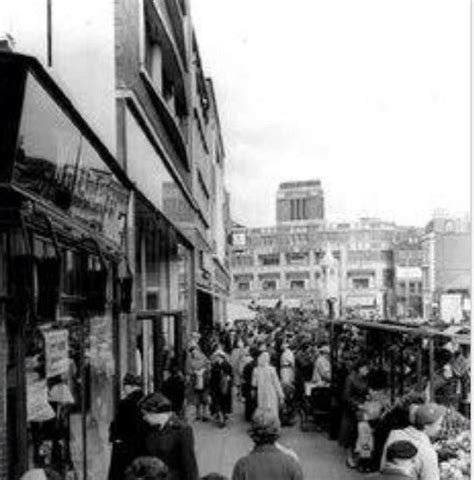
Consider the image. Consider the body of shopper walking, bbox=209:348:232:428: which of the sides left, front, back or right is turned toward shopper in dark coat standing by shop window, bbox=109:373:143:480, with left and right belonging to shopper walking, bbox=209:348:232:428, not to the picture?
front

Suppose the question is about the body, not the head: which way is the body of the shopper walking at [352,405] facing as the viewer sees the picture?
to the viewer's right

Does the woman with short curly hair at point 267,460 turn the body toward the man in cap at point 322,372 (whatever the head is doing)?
yes

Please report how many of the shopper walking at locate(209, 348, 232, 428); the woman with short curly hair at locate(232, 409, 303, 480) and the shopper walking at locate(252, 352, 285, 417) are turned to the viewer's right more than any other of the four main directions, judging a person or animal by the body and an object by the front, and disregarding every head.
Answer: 0

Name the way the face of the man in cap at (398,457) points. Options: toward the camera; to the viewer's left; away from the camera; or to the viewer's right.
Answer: away from the camera

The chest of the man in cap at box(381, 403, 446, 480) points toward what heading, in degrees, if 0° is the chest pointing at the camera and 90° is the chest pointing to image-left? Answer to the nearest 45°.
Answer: approximately 225°

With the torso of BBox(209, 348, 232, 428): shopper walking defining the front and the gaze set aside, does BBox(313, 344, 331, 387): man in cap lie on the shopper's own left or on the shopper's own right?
on the shopper's own left

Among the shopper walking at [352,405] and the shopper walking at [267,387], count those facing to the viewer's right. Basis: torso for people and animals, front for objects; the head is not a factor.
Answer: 1

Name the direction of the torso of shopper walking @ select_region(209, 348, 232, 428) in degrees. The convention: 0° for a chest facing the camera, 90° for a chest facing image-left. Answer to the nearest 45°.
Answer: approximately 0°

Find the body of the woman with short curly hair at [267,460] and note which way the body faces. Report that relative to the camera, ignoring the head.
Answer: away from the camera

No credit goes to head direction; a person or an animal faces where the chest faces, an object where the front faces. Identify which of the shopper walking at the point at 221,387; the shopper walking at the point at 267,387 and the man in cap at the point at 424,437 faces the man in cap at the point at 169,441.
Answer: the shopper walking at the point at 221,387

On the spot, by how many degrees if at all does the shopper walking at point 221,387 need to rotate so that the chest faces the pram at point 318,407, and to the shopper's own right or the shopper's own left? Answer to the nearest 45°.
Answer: approximately 45° to the shopper's own left
